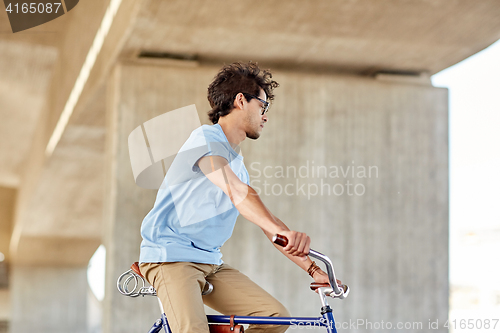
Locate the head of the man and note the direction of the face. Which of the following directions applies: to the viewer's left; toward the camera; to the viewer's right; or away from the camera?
to the viewer's right

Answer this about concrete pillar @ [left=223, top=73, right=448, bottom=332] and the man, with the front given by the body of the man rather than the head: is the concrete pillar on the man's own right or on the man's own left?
on the man's own left

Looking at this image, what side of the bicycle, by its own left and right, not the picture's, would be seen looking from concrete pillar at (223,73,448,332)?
left

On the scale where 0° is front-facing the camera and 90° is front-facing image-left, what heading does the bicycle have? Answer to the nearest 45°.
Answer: approximately 270°

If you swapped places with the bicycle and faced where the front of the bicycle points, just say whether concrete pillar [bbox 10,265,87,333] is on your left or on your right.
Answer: on your left

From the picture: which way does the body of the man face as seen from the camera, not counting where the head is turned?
to the viewer's right

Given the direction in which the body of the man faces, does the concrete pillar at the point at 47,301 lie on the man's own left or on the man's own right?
on the man's own left
